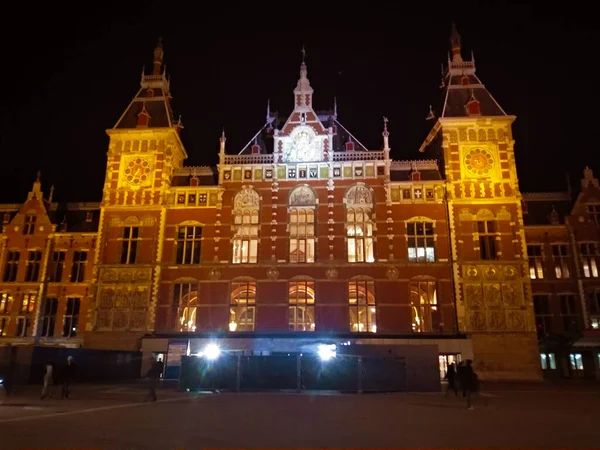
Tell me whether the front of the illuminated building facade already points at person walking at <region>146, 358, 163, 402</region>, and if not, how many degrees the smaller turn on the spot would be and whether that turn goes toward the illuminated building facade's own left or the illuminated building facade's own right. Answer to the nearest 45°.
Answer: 0° — it already faces them

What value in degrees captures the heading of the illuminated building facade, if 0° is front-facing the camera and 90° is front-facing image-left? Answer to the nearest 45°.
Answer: approximately 0°

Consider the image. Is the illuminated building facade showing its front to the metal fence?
yes
